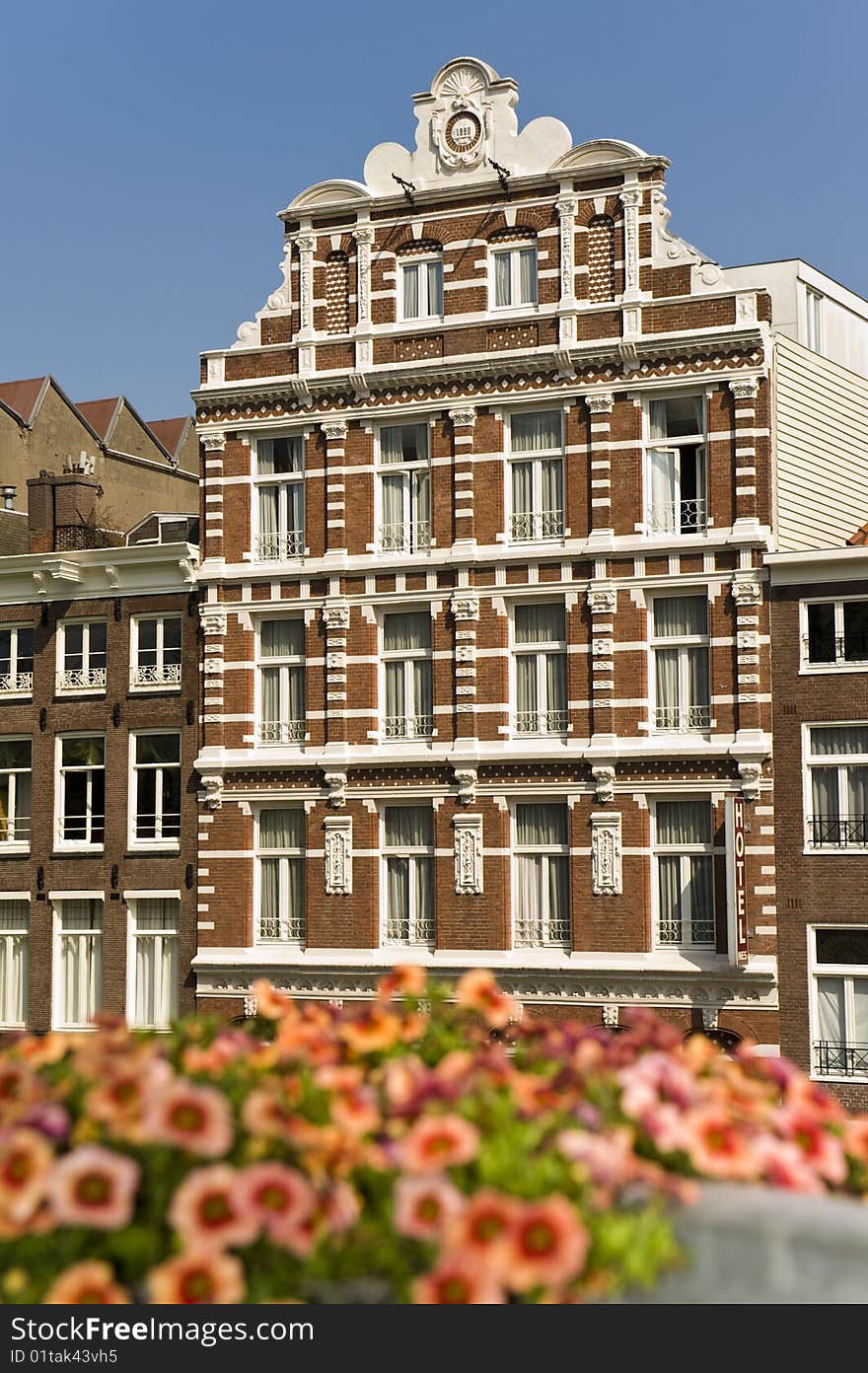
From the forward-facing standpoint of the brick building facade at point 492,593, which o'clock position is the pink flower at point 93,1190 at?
The pink flower is roughly at 12 o'clock from the brick building facade.

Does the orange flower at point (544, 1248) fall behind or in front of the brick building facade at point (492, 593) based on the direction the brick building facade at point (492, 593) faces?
in front

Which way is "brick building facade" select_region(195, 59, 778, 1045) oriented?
toward the camera

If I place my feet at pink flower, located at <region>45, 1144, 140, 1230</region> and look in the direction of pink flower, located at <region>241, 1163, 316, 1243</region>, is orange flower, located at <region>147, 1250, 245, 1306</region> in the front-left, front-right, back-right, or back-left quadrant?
front-right

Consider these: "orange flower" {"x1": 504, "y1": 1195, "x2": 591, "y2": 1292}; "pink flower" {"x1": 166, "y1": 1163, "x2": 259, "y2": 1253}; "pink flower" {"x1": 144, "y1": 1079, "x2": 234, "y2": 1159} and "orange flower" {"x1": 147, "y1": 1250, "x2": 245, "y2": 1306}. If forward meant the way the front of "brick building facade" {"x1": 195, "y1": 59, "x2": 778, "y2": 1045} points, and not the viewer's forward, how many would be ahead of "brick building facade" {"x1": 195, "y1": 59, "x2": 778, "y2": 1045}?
4

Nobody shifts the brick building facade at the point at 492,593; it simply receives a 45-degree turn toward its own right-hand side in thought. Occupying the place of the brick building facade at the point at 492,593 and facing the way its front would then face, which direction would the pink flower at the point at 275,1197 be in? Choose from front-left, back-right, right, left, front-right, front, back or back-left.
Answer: front-left

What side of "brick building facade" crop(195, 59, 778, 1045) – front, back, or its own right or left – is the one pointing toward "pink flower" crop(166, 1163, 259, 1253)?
front

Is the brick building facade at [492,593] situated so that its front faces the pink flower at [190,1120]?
yes

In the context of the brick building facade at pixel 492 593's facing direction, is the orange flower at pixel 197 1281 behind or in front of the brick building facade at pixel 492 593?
in front
